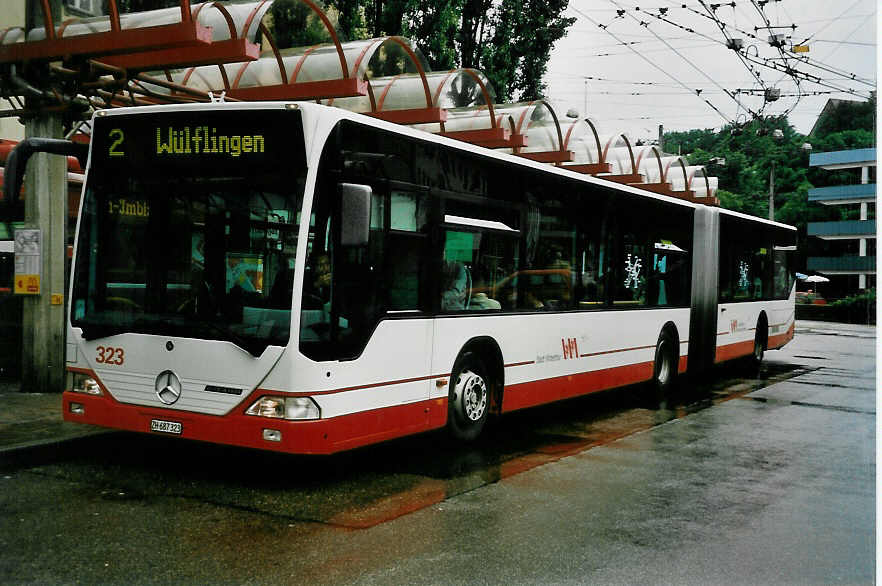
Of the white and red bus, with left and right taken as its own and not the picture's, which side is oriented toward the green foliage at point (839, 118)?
back

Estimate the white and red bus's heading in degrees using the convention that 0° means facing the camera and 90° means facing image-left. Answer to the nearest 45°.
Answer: approximately 45°

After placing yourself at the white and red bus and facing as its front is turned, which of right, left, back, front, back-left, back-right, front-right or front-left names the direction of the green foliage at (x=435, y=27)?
back-right

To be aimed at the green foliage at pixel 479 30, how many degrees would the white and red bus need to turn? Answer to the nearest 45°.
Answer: approximately 135° to its right

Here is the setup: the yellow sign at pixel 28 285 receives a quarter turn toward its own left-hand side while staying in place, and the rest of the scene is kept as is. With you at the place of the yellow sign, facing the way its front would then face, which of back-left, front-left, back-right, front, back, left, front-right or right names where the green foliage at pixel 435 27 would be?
front-left

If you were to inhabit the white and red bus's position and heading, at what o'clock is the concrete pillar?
The concrete pillar is roughly at 1 o'clock from the white and red bus.

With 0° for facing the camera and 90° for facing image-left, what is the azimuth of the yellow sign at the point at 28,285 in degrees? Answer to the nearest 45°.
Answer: approximately 0°

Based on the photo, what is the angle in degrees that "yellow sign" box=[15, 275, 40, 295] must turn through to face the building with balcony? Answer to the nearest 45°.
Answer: approximately 135° to its left

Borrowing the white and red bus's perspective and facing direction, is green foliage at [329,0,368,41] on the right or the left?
on its right

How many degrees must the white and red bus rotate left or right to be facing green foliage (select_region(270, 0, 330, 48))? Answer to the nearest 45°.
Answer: approximately 135° to its right

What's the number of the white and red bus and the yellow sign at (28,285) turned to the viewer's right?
0

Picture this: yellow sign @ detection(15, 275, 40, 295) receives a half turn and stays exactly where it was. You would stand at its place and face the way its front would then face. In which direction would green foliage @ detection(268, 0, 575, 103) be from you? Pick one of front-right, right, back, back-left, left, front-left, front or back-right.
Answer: front-right
